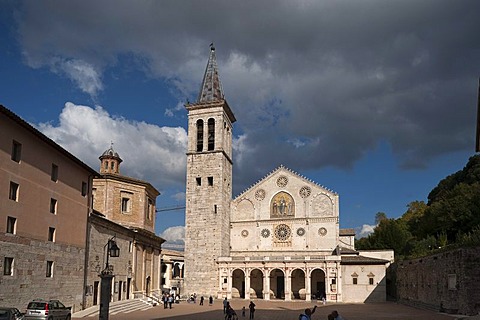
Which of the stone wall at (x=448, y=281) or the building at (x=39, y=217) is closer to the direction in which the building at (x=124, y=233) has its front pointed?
the stone wall

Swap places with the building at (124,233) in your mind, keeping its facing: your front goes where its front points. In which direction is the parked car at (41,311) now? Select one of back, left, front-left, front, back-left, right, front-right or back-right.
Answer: front-right

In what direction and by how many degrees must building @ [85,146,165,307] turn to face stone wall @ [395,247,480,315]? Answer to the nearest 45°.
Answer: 0° — it already faces it

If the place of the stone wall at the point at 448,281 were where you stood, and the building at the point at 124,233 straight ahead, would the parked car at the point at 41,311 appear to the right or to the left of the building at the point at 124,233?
left

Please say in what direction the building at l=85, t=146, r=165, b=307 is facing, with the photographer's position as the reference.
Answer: facing the viewer and to the right of the viewer

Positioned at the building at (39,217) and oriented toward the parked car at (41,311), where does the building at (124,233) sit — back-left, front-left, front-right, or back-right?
back-left

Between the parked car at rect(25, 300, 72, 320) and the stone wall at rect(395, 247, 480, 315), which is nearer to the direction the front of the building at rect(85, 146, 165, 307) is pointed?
the stone wall
